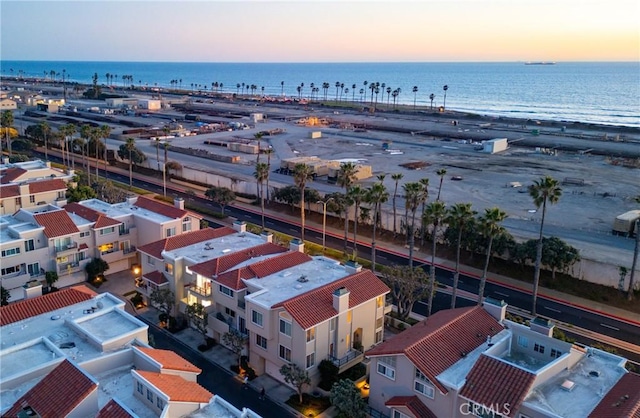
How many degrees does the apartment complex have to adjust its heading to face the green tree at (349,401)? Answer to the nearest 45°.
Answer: approximately 45° to its left

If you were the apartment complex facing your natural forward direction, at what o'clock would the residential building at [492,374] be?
The residential building is roughly at 9 o'clock from the apartment complex.

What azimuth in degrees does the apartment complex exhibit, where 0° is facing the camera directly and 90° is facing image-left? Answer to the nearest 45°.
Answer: approximately 45°

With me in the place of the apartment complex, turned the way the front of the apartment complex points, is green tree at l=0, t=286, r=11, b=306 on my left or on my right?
on my right

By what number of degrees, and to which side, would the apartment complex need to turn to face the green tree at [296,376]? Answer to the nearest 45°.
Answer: approximately 45° to its left
